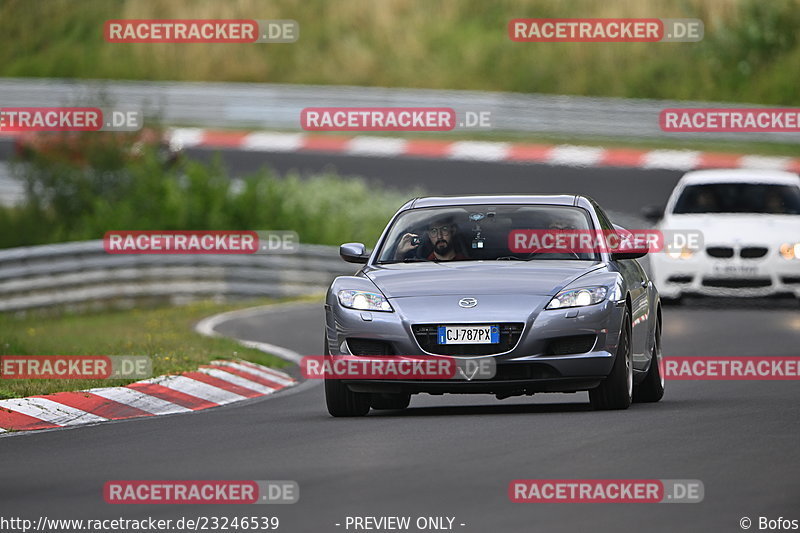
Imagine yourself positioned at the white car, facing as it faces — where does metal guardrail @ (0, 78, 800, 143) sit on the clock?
The metal guardrail is roughly at 5 o'clock from the white car.

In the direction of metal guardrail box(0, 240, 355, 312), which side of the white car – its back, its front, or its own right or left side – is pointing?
right

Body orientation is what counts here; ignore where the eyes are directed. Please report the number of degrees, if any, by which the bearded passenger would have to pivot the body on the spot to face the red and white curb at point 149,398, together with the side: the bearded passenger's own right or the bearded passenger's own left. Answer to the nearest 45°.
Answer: approximately 90° to the bearded passenger's own right

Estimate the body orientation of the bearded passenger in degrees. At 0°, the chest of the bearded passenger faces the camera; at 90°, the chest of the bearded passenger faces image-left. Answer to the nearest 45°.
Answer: approximately 0°

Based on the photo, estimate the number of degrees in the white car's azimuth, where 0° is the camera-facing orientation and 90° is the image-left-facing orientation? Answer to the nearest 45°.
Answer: approximately 0°

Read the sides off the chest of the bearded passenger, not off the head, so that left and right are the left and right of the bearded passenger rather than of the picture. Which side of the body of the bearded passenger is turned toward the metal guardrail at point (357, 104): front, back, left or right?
back

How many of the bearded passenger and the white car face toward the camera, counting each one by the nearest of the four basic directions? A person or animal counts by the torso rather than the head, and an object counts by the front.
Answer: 2

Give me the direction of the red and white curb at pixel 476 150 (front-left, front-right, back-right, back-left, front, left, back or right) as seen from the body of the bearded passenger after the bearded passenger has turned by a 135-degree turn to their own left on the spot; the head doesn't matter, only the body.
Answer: front-left

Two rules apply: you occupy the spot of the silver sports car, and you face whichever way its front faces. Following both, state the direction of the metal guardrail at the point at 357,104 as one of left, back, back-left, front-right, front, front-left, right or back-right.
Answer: back
